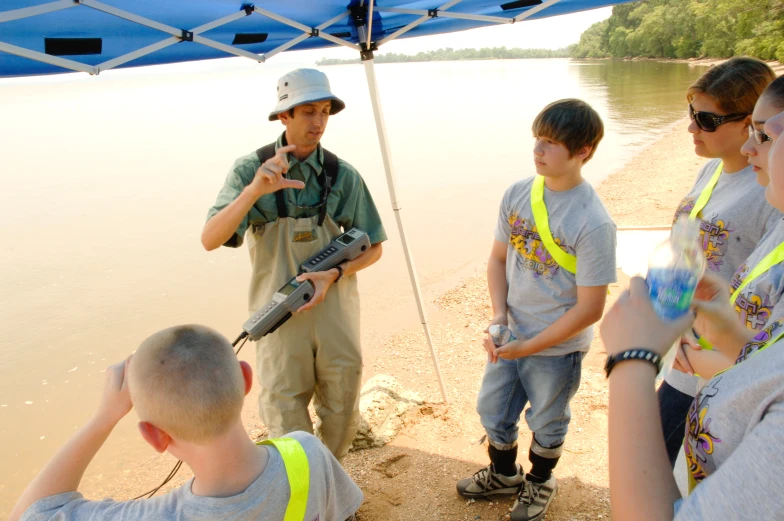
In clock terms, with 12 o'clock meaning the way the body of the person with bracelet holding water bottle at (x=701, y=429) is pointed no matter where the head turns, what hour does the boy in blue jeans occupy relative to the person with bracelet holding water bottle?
The boy in blue jeans is roughly at 2 o'clock from the person with bracelet holding water bottle.

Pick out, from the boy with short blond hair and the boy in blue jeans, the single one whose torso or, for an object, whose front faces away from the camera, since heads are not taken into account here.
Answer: the boy with short blond hair

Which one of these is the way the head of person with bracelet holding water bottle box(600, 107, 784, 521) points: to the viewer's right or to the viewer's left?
to the viewer's left

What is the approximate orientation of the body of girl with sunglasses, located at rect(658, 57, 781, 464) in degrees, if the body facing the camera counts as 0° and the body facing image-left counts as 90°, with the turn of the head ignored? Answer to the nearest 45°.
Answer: approximately 45°

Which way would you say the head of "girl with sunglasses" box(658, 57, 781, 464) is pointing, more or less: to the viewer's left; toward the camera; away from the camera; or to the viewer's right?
to the viewer's left

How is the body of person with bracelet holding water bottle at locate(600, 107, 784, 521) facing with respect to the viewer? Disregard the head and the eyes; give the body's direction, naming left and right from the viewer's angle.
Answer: facing to the left of the viewer

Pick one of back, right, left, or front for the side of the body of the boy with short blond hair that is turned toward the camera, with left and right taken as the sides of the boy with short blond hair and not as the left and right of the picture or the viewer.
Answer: back

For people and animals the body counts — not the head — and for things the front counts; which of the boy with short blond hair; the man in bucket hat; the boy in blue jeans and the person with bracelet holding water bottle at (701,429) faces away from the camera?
the boy with short blond hair

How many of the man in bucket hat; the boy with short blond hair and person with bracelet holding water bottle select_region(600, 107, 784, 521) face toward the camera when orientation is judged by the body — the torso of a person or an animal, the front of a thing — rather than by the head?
1

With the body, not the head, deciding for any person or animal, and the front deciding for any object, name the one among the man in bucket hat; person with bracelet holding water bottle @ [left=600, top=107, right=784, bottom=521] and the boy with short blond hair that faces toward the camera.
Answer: the man in bucket hat

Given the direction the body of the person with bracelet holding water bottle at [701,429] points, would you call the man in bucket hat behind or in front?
in front
